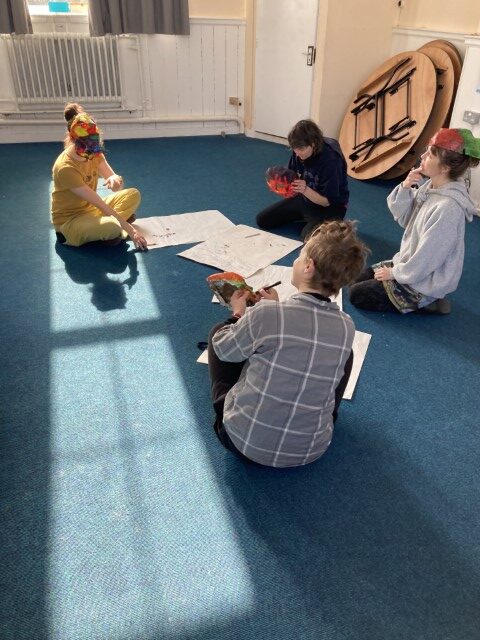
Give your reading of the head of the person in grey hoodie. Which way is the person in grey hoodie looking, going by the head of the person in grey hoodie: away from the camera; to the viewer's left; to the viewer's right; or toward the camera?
to the viewer's left

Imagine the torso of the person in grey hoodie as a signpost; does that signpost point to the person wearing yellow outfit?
yes

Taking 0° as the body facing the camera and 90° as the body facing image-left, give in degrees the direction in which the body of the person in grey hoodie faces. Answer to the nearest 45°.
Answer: approximately 90°

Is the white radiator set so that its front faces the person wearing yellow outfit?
yes

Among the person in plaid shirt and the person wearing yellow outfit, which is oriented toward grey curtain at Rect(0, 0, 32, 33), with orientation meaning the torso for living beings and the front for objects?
the person in plaid shirt

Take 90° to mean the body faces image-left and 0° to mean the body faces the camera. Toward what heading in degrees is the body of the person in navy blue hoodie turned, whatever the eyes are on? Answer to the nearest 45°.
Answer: approximately 45°

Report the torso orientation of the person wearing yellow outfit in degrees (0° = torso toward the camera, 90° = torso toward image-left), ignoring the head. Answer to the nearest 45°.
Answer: approximately 315°

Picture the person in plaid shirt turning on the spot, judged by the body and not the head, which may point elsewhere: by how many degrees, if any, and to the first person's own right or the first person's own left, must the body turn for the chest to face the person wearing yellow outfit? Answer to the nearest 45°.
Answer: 0° — they already face them

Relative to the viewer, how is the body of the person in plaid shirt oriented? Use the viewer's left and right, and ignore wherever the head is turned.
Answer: facing away from the viewer and to the left of the viewer

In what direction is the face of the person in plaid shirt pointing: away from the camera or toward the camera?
away from the camera

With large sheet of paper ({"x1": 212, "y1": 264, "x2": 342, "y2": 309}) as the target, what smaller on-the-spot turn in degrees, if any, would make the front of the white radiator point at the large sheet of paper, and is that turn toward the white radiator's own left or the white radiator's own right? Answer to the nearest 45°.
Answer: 0° — it already faces it

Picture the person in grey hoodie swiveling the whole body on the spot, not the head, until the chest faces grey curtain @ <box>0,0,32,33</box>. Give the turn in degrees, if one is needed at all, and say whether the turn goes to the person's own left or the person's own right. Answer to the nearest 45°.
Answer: approximately 45° to the person's own right

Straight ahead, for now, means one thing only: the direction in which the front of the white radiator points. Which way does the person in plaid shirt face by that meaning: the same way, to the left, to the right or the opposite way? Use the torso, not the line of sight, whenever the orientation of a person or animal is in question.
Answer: the opposite way
